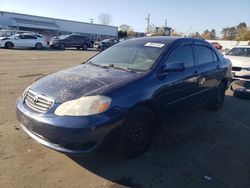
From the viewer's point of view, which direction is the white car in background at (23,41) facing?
to the viewer's left

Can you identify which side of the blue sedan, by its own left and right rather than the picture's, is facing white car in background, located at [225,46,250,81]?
back

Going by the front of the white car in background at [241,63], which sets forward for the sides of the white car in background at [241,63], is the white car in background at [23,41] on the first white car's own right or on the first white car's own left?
on the first white car's own right

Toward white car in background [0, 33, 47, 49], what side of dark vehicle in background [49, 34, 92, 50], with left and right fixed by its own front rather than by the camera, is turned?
front

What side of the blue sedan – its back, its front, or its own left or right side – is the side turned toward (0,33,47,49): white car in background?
right

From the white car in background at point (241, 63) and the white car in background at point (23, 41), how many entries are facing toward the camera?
1

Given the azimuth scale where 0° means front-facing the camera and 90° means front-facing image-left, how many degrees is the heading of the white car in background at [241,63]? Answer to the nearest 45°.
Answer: approximately 0°

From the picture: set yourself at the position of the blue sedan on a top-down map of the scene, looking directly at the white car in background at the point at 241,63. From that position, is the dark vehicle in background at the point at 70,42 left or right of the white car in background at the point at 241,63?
left

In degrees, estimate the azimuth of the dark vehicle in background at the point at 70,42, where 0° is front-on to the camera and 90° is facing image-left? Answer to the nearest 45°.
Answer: approximately 45°

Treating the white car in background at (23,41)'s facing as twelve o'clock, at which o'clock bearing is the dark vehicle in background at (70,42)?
The dark vehicle in background is roughly at 5 o'clock from the white car in background.

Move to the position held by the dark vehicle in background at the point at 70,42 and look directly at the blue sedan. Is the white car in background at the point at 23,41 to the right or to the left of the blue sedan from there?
right
